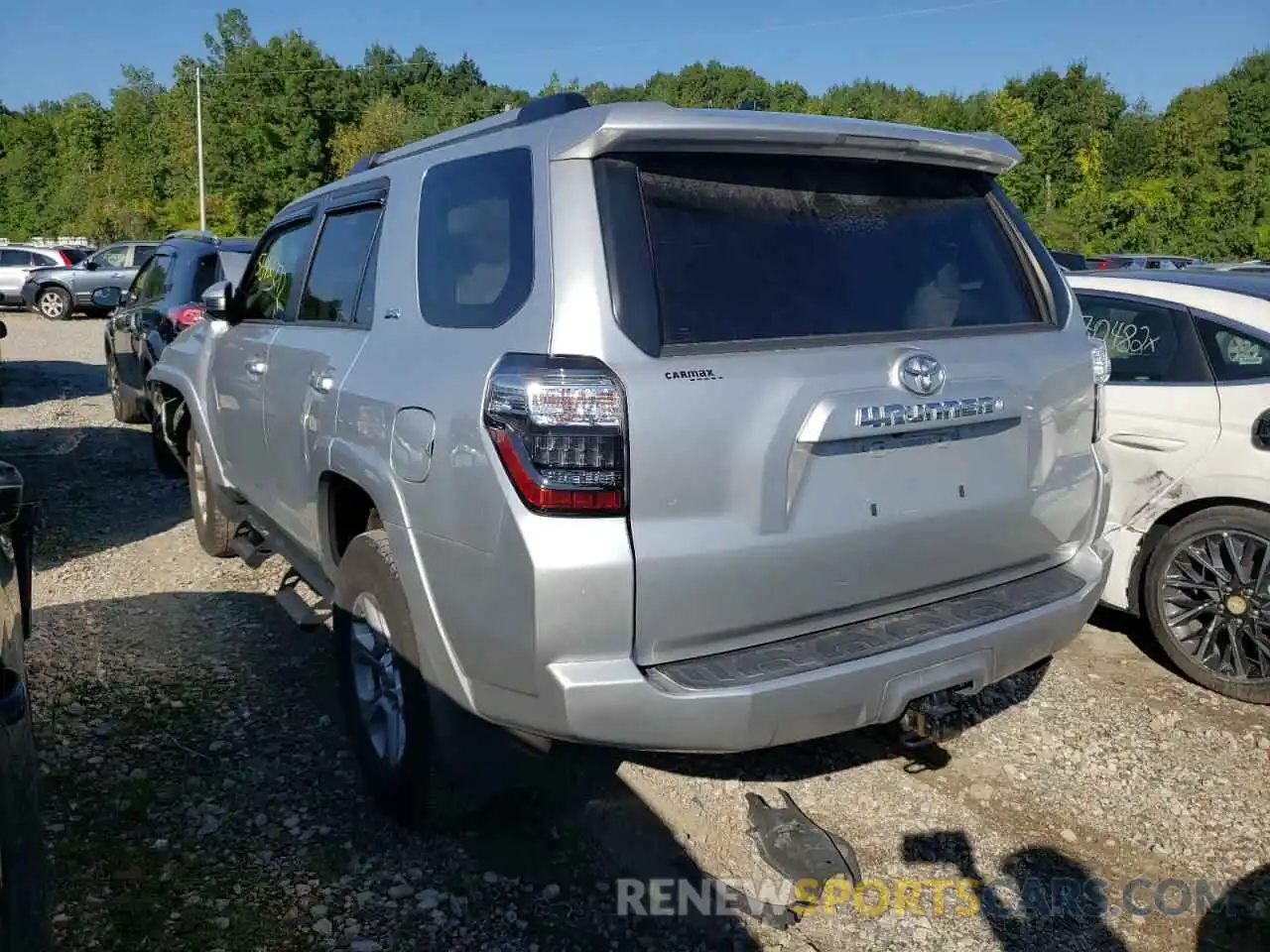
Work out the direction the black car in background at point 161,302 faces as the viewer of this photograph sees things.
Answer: facing away from the viewer and to the left of the viewer

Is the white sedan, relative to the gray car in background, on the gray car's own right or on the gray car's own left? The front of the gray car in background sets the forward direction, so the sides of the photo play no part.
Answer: on the gray car's own left

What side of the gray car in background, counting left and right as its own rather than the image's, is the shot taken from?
left

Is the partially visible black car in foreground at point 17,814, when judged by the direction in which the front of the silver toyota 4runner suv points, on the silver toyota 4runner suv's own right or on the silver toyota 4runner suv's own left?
on the silver toyota 4runner suv's own left

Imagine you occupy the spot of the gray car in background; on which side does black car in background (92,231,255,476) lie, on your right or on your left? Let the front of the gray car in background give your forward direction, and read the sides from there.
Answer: on your left

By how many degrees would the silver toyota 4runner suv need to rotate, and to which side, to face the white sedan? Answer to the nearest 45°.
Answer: approximately 90° to its right

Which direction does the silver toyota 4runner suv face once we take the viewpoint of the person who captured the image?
facing away from the viewer and to the left of the viewer

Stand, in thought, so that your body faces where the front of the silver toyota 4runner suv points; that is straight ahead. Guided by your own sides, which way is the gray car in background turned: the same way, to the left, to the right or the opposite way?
to the left

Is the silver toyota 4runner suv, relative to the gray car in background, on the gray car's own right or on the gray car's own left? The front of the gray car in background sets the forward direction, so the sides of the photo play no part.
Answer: on the gray car's own left
